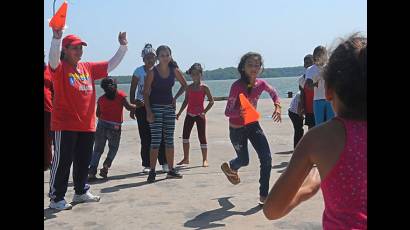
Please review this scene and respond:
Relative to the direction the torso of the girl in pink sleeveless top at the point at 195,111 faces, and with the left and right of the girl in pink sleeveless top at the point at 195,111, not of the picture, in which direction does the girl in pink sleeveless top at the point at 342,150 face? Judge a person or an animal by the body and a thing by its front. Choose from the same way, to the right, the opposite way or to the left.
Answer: the opposite way

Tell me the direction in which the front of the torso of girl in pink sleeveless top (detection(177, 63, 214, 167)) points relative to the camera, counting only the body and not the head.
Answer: toward the camera

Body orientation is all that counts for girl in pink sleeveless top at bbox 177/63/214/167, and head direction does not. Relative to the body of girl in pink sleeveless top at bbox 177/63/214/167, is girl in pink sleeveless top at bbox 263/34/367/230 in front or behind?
in front

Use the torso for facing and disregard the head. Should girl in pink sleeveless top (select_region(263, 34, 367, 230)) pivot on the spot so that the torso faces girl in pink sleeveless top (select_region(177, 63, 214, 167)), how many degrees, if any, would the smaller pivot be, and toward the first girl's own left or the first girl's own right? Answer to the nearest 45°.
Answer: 0° — they already face them

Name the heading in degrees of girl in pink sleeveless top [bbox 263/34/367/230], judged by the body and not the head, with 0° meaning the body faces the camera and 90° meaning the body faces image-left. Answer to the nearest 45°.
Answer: approximately 180°

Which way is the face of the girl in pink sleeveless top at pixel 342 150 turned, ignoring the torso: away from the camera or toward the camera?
away from the camera

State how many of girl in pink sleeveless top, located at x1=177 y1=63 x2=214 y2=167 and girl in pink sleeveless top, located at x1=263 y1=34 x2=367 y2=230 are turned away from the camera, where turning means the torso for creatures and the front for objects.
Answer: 1
